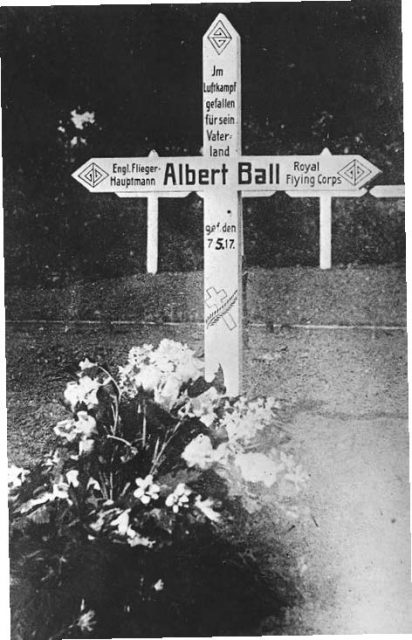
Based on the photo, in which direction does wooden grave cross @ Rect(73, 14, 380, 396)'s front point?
toward the camera
